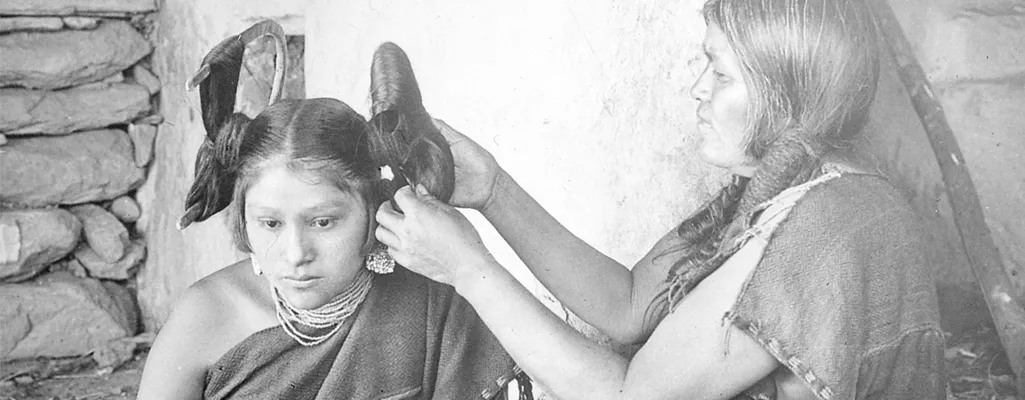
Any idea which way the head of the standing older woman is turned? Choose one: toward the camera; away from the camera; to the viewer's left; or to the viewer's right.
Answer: to the viewer's left

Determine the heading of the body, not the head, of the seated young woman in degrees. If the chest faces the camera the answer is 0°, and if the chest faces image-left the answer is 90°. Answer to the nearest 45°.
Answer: approximately 0°

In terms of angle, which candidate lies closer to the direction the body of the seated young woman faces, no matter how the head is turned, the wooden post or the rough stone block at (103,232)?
the wooden post

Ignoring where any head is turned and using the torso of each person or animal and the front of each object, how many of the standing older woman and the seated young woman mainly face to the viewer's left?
1

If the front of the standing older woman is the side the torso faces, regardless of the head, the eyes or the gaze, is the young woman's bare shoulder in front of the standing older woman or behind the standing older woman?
in front

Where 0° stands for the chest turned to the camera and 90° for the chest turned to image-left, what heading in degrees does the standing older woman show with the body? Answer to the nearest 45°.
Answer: approximately 90°

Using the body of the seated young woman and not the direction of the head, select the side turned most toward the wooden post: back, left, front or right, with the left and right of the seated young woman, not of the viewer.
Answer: left

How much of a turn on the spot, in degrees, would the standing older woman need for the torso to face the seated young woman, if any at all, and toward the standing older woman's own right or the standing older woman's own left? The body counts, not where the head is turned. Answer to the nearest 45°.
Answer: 0° — they already face them
